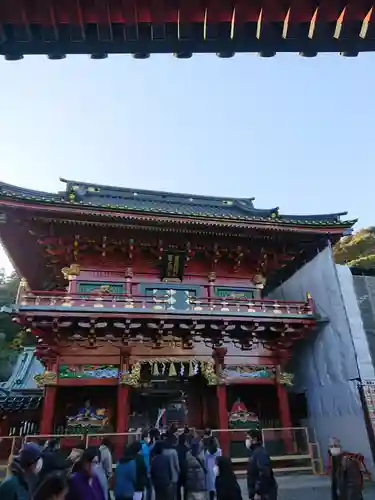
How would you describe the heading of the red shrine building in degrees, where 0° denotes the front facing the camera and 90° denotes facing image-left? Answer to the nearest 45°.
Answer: approximately 0°

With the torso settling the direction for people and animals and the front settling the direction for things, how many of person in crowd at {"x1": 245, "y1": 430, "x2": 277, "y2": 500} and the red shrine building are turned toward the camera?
1

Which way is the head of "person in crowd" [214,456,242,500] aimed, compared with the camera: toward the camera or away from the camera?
away from the camera

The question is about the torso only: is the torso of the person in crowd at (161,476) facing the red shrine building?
yes

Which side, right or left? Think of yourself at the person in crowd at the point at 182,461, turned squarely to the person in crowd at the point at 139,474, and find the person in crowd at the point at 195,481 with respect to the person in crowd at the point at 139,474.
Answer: left

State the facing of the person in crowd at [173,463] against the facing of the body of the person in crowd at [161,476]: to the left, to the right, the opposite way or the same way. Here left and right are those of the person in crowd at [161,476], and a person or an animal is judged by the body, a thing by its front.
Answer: the same way

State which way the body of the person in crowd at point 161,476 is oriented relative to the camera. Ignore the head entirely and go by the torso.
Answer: away from the camera

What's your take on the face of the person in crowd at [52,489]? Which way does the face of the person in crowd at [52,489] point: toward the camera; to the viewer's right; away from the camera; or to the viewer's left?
away from the camera

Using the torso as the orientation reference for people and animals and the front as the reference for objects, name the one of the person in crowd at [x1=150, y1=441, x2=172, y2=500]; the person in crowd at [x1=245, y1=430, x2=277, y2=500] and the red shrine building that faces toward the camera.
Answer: the red shrine building

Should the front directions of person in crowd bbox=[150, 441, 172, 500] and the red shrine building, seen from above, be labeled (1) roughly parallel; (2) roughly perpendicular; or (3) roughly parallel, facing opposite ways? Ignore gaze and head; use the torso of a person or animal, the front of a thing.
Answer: roughly parallel, facing opposite ways

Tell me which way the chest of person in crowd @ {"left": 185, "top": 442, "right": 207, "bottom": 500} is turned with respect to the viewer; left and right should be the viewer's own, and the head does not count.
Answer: facing away from the viewer

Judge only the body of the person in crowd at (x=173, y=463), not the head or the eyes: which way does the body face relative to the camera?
away from the camera

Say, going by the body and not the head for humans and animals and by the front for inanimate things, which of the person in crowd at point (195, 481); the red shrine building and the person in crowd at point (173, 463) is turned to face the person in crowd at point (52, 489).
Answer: the red shrine building

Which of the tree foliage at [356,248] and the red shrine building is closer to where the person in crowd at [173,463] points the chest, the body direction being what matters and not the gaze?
the red shrine building

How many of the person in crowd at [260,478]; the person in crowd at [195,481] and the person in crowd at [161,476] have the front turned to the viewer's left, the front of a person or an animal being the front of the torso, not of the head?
1

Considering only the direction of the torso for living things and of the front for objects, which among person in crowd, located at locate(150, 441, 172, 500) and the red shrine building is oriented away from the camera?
the person in crowd
